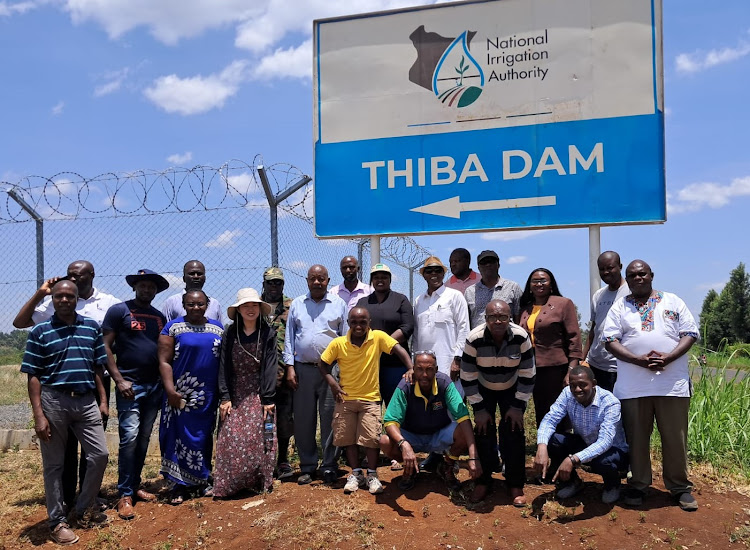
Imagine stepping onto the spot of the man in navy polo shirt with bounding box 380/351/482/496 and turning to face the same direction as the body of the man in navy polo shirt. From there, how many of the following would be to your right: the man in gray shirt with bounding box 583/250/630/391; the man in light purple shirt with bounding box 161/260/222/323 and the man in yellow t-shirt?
2

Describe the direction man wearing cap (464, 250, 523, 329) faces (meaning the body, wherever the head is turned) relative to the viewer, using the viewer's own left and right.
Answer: facing the viewer

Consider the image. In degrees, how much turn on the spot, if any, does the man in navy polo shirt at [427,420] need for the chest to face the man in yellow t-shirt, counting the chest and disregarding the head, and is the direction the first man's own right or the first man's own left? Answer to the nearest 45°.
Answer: approximately 90° to the first man's own right

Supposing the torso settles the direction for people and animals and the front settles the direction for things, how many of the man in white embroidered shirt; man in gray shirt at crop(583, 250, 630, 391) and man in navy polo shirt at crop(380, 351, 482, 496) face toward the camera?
3

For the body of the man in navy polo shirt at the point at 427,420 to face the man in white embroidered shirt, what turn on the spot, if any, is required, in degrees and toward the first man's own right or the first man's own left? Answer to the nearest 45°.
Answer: approximately 90° to the first man's own left

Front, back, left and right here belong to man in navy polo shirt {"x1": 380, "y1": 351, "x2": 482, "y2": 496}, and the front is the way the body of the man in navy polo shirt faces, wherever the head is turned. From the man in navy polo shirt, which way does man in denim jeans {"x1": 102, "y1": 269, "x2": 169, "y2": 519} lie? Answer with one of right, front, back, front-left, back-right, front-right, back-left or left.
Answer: right

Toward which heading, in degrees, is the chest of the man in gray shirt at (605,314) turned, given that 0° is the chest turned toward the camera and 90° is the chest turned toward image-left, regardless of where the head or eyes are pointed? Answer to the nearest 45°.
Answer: approximately 0°

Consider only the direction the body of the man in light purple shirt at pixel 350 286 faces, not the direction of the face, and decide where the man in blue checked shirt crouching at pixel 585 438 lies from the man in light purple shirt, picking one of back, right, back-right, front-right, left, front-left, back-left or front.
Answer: front-left

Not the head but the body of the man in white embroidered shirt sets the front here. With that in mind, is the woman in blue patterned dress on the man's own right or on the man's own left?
on the man's own right

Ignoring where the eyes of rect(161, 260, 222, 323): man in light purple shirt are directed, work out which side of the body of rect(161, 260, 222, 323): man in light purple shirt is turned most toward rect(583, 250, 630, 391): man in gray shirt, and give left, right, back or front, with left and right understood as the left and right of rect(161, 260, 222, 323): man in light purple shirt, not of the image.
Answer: left
